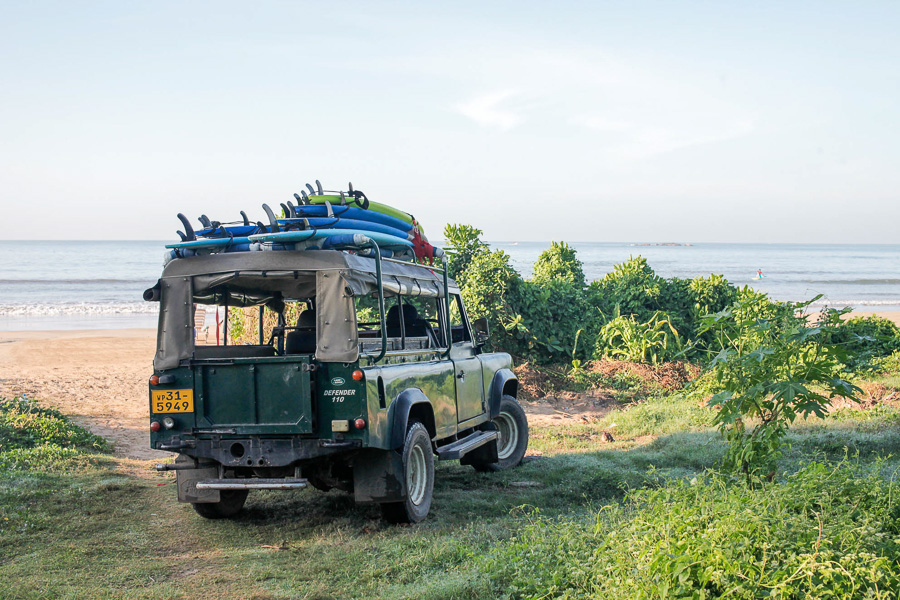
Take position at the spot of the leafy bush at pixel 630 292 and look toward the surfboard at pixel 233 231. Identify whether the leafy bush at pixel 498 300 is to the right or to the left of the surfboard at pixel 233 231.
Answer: right

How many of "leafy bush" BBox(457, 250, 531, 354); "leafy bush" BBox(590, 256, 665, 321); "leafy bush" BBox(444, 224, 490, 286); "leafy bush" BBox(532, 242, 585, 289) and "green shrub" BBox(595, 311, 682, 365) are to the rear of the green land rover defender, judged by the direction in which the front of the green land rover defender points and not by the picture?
0

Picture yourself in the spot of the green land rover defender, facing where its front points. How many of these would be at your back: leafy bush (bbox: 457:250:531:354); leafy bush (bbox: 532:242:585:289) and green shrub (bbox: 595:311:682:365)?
0

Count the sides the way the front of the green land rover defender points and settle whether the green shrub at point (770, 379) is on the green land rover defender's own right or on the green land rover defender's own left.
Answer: on the green land rover defender's own right

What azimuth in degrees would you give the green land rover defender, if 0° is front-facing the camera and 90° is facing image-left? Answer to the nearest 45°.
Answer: approximately 225°

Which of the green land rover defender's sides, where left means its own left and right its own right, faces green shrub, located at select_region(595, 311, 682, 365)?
front
